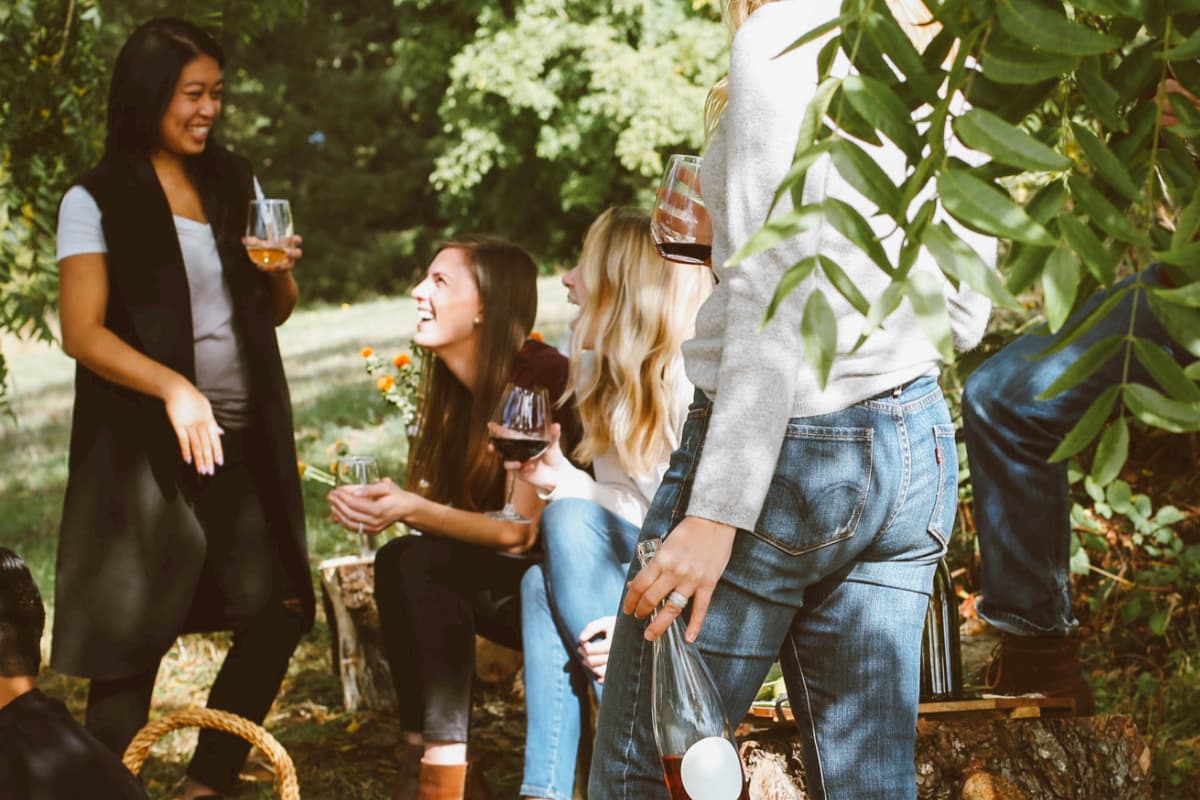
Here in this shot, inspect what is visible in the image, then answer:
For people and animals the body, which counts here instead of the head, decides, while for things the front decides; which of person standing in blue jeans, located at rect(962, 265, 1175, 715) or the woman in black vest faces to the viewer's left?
the person standing in blue jeans

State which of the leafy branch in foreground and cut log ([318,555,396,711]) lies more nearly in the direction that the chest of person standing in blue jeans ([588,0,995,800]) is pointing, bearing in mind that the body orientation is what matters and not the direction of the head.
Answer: the cut log

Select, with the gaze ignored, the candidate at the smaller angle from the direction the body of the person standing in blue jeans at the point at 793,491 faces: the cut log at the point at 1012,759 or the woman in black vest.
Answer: the woman in black vest

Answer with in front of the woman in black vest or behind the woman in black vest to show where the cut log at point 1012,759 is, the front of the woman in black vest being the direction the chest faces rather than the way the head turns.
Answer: in front

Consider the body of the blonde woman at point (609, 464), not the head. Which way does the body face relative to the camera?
to the viewer's left

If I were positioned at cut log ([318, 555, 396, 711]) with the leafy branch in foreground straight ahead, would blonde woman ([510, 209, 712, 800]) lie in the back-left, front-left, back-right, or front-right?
front-left

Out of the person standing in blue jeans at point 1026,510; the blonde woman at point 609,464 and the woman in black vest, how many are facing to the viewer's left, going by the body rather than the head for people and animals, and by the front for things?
2

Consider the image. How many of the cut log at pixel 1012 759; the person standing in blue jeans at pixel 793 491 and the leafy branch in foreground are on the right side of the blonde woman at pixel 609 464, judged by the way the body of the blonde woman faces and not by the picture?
0

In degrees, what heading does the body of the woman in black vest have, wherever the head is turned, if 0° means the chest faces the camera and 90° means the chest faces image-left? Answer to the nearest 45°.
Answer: approximately 315°

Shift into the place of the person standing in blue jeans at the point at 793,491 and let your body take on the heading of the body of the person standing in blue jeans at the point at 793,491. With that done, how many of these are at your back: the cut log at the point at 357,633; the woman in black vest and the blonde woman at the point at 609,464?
0

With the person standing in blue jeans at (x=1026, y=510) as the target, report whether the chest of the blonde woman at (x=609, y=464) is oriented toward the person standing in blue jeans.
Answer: no

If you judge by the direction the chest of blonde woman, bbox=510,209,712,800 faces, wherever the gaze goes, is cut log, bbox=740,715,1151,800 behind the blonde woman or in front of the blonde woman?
behind

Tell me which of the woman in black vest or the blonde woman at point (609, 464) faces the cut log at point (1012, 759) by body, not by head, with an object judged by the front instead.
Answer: the woman in black vest

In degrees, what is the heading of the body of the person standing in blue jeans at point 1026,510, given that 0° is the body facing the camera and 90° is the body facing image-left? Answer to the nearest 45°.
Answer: approximately 90°

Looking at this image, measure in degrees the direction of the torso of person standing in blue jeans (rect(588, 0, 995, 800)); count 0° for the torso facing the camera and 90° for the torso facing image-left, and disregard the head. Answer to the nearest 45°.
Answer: approximately 135°

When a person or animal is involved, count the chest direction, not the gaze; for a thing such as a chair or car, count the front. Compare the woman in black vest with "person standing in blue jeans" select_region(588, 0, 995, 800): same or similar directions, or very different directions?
very different directions

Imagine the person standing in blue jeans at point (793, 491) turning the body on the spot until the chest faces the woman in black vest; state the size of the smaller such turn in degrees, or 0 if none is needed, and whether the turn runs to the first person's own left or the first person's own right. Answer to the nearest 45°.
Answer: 0° — they already face them
